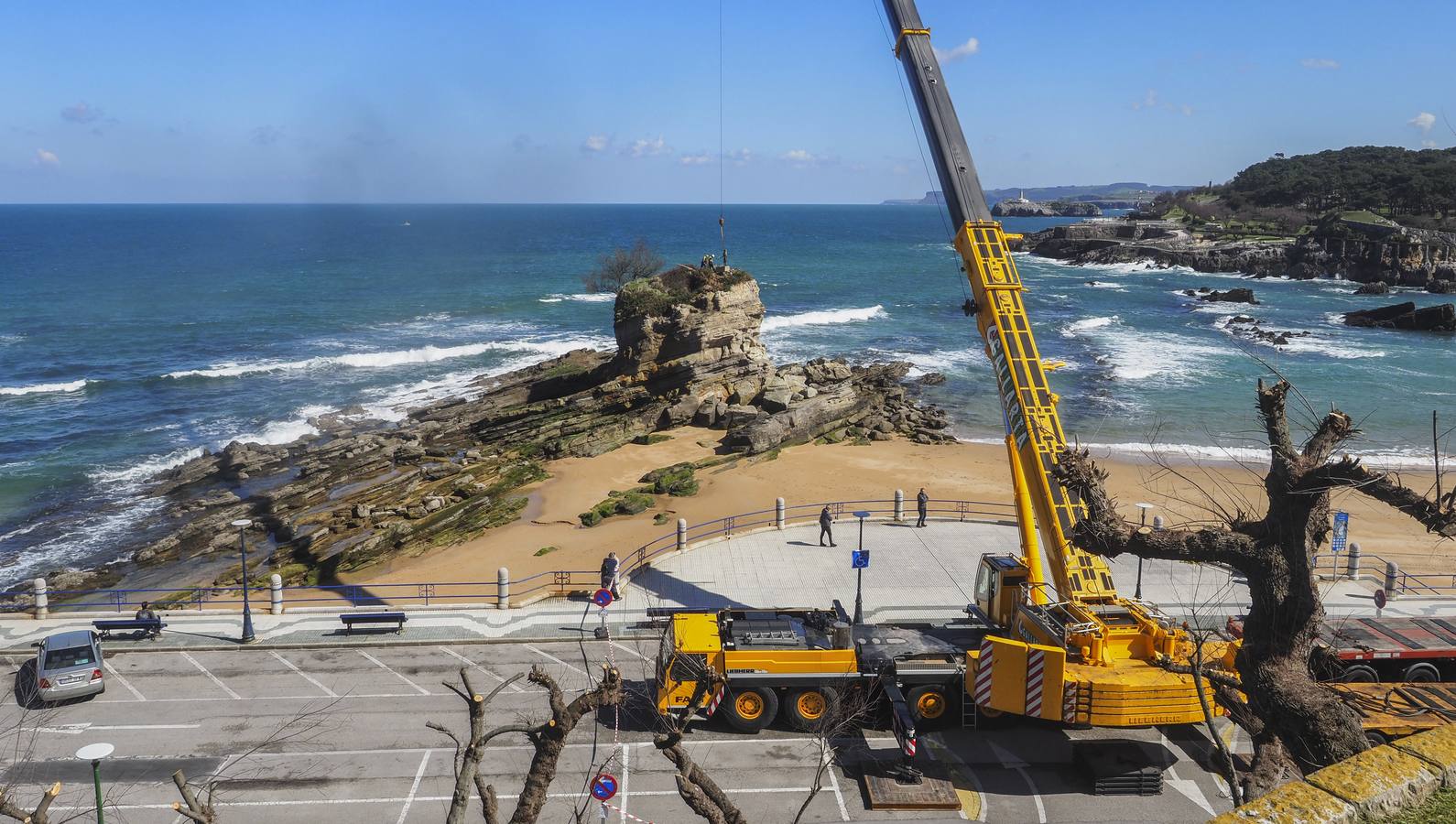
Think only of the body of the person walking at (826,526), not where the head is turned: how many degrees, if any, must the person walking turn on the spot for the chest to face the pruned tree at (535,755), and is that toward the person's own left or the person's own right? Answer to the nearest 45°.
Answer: approximately 90° to the person's own right

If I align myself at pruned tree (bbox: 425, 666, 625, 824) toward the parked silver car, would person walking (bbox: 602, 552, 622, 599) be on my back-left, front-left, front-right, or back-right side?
front-right
